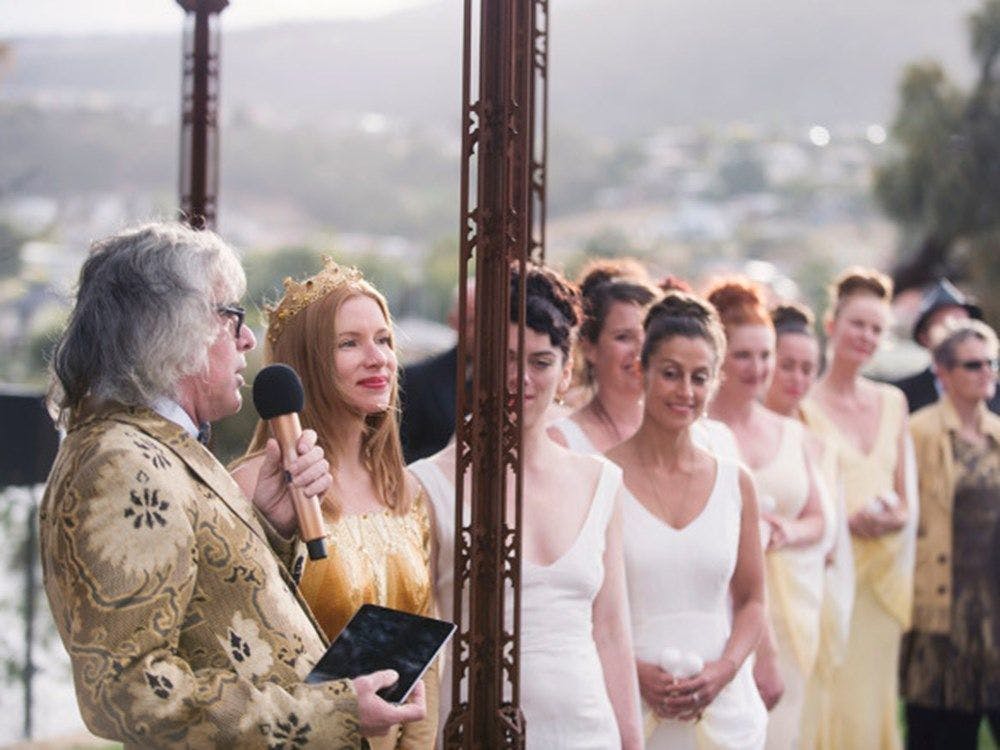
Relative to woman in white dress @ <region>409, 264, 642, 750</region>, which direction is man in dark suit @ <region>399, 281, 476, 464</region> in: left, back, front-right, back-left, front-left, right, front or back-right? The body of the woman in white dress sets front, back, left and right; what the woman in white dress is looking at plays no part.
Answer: back

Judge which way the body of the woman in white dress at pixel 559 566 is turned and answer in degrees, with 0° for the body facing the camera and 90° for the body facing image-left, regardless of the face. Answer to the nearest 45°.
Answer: approximately 0°

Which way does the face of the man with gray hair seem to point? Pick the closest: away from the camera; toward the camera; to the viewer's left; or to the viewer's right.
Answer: to the viewer's right

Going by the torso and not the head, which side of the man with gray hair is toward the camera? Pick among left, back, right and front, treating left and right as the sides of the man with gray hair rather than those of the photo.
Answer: right

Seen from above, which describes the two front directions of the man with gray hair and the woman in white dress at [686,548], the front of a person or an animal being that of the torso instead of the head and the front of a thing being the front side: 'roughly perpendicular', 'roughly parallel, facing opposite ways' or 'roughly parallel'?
roughly perpendicular

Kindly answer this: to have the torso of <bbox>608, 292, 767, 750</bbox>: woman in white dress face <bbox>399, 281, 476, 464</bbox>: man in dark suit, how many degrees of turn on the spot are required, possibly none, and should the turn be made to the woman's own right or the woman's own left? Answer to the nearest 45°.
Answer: approximately 135° to the woman's own right

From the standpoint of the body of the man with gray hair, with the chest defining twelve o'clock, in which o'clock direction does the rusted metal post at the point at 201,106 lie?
The rusted metal post is roughly at 9 o'clock from the man with gray hair.

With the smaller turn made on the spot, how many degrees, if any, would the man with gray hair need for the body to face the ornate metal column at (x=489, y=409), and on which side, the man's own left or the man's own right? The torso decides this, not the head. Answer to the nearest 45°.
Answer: approximately 45° to the man's own left

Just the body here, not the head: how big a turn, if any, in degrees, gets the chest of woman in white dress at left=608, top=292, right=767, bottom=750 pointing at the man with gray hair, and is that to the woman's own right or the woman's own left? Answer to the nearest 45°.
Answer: approximately 45° to the woman's own right
